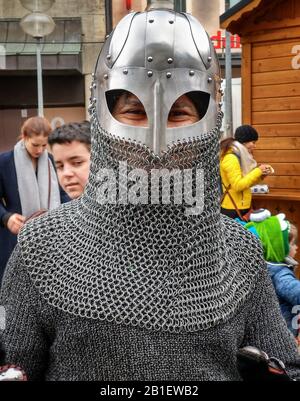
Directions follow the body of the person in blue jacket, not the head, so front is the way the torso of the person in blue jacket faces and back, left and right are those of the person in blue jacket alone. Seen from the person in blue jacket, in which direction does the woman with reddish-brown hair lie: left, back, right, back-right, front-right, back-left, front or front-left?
back

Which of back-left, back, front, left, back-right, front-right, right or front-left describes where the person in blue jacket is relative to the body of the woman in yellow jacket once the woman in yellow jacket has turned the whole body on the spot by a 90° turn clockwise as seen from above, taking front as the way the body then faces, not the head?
front

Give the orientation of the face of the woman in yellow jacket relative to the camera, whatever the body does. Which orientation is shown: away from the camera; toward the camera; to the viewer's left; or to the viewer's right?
to the viewer's right

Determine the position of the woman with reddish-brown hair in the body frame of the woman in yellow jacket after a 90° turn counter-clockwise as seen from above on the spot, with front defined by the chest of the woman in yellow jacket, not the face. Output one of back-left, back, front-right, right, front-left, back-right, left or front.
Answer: back-left

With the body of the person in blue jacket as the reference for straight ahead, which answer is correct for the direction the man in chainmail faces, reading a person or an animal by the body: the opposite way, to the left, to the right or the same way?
to the right

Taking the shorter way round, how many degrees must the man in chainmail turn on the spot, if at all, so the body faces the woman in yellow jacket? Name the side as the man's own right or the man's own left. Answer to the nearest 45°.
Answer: approximately 180°

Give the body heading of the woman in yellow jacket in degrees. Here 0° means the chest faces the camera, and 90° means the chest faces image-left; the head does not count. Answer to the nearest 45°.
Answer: approximately 270°

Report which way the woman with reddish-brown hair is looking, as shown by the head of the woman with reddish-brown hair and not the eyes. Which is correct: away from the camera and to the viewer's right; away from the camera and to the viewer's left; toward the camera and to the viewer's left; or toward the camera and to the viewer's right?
toward the camera and to the viewer's right

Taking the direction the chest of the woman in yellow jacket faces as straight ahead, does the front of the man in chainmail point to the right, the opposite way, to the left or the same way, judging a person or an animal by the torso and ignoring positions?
to the right

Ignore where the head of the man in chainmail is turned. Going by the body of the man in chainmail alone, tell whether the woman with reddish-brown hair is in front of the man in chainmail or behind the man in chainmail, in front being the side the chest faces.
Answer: behind
